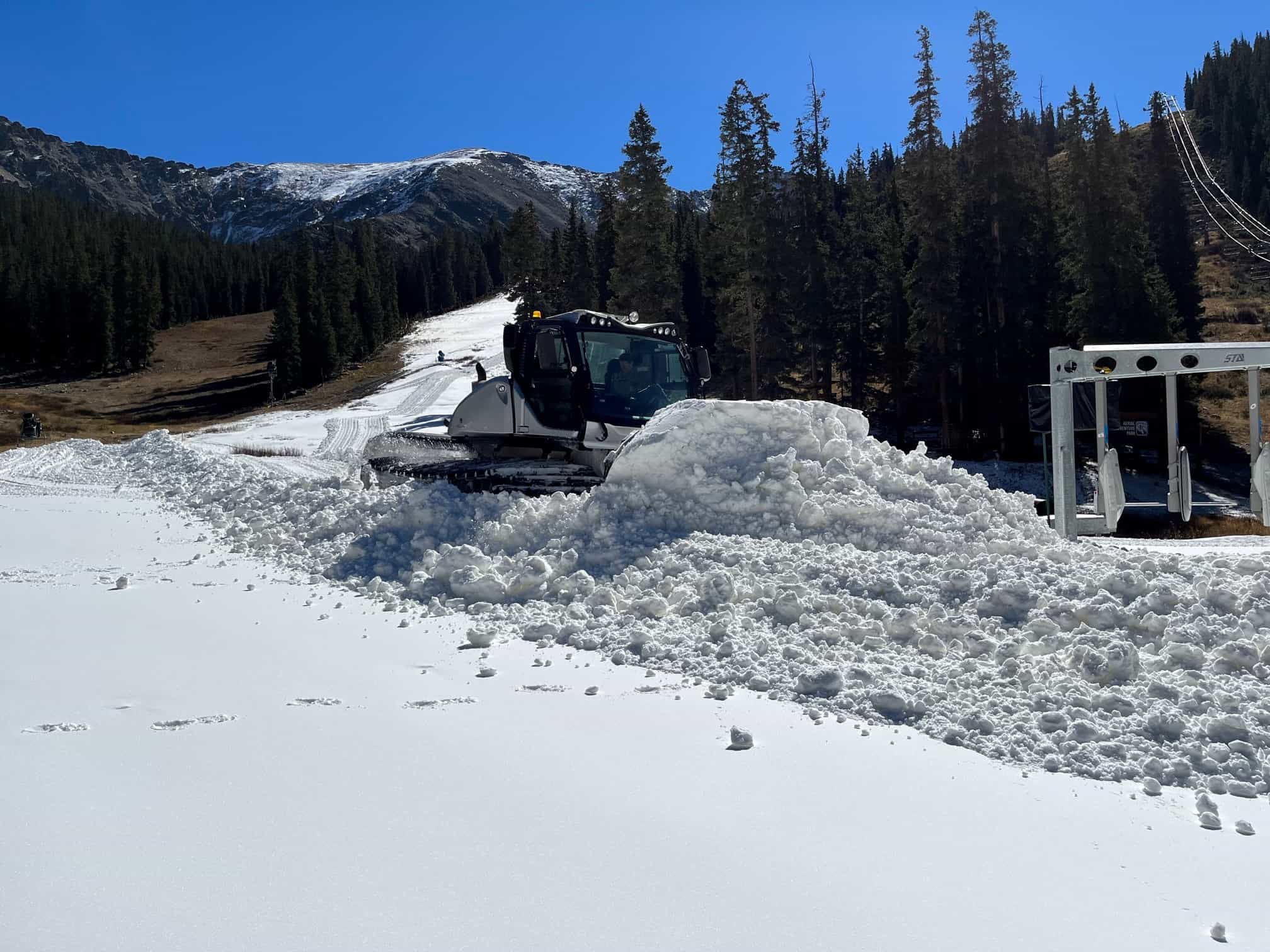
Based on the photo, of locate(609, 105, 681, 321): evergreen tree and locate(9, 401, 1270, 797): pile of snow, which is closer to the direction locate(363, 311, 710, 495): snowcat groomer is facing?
the pile of snow

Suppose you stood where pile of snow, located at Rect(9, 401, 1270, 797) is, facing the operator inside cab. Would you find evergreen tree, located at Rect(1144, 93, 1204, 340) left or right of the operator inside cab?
right

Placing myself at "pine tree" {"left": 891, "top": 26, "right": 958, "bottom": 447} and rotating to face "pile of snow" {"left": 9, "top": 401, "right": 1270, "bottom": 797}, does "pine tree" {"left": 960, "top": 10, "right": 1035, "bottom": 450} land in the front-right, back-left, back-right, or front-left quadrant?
back-left

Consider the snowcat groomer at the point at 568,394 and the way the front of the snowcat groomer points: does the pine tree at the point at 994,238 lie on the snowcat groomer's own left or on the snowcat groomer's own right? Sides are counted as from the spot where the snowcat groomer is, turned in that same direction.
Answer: on the snowcat groomer's own left

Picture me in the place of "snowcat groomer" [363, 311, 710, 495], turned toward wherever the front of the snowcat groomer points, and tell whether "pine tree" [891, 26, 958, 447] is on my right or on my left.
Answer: on my left

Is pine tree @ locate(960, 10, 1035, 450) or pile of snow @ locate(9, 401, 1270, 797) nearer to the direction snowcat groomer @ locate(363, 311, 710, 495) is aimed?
the pile of snow

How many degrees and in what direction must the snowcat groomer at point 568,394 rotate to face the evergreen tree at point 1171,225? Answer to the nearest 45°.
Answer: approximately 90° to its left

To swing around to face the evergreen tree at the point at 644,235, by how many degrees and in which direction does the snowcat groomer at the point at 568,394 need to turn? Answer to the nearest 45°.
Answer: approximately 135° to its left

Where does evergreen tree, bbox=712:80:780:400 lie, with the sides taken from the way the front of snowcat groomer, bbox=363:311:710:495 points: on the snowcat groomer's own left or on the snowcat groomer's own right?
on the snowcat groomer's own left

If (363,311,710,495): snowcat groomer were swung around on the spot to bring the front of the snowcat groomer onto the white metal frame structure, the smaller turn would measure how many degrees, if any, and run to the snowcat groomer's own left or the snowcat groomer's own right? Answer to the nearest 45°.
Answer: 0° — it already faces it

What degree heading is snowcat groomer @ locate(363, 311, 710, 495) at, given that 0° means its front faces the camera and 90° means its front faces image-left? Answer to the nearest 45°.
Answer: approximately 315°
